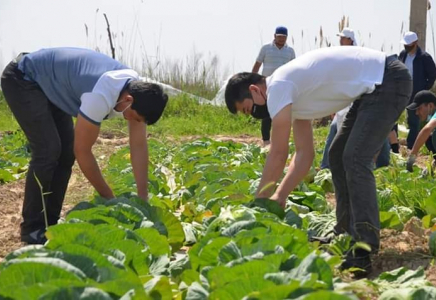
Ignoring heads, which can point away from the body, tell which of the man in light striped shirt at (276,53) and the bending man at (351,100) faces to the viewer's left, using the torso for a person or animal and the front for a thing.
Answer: the bending man

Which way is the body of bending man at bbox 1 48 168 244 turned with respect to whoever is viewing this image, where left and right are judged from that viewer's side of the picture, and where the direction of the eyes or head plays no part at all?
facing to the right of the viewer

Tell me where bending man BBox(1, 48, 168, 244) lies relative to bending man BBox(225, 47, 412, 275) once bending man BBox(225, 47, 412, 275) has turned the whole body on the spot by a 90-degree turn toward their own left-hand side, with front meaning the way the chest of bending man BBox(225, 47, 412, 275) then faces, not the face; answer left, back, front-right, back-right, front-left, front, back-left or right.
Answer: right

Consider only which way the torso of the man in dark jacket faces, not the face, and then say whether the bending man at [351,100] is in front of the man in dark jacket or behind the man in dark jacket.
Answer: in front

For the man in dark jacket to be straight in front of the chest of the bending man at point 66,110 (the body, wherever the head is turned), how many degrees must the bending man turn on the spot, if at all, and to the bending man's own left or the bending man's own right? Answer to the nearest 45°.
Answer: approximately 45° to the bending man's own left

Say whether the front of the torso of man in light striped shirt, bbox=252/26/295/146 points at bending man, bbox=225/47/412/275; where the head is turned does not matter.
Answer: yes

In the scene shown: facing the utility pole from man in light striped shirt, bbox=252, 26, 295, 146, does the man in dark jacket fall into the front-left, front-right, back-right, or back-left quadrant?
front-right

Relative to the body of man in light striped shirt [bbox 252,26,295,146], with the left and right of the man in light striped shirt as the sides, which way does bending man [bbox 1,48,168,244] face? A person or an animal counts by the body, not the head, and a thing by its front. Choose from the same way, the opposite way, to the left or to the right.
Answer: to the left

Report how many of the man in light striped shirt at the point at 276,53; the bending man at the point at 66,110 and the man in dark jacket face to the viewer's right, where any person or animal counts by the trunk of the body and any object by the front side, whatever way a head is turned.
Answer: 1

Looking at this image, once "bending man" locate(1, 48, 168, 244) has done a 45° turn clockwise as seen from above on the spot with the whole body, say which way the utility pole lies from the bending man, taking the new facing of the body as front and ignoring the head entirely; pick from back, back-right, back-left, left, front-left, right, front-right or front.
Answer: left

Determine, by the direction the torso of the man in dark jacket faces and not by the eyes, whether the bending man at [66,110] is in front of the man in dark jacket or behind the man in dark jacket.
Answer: in front

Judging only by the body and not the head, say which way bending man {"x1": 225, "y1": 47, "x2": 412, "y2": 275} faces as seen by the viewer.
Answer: to the viewer's left

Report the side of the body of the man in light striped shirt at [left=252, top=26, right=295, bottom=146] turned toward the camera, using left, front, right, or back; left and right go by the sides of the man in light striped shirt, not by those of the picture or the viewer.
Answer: front

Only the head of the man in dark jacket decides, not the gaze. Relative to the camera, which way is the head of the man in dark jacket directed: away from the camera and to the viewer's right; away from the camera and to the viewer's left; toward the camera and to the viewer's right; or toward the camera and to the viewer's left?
toward the camera and to the viewer's left
